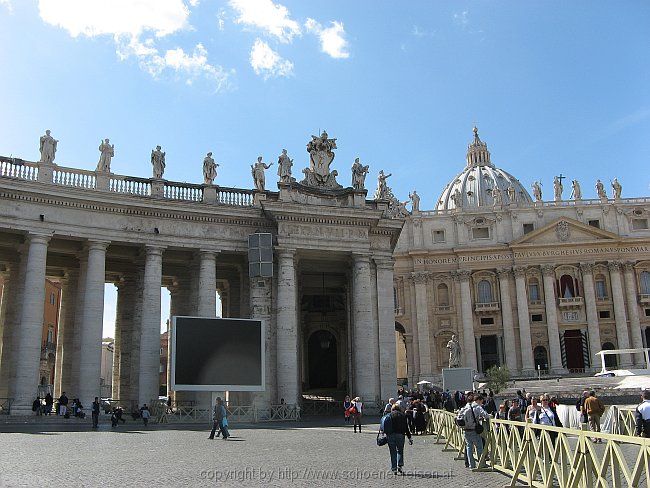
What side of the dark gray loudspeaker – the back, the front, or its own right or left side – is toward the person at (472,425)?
front

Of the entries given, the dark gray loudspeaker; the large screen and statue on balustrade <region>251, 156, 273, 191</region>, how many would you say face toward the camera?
3

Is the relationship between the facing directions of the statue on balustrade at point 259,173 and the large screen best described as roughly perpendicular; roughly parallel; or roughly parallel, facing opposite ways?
roughly parallel

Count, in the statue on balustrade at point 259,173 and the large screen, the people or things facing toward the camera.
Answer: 2

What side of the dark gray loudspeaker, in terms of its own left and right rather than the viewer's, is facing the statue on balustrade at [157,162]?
right

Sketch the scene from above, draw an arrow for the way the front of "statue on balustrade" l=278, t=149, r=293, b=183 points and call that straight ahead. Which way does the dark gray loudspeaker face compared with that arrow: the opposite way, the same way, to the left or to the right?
the same way

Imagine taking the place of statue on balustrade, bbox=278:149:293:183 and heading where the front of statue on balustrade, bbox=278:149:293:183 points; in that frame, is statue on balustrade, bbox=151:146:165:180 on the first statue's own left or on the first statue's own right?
on the first statue's own right

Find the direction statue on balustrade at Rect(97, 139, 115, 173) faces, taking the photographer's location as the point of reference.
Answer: facing the viewer and to the right of the viewer

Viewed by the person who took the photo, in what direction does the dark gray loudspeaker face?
facing the viewer

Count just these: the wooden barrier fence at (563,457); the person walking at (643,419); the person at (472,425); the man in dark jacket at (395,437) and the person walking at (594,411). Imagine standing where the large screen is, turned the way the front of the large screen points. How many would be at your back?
0

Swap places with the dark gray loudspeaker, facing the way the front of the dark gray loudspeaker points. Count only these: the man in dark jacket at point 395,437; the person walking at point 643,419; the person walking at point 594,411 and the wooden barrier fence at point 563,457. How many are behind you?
0

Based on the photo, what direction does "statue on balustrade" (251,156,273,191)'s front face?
toward the camera

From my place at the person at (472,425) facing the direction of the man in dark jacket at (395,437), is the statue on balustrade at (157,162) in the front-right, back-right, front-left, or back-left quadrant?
front-right

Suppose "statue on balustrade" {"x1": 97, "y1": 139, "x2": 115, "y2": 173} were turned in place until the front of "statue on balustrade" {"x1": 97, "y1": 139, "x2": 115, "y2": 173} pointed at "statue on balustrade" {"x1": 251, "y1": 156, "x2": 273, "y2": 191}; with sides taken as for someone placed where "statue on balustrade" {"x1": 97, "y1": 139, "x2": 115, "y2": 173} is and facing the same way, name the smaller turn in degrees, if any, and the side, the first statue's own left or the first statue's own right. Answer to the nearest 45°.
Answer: approximately 45° to the first statue's own left

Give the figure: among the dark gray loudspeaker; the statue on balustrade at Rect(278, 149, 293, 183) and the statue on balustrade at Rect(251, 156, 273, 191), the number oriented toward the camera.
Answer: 3

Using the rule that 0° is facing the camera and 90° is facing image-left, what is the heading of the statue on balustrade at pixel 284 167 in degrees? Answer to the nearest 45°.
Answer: approximately 0°

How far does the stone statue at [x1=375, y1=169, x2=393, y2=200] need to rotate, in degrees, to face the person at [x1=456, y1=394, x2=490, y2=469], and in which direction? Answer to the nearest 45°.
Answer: approximately 45° to its right
